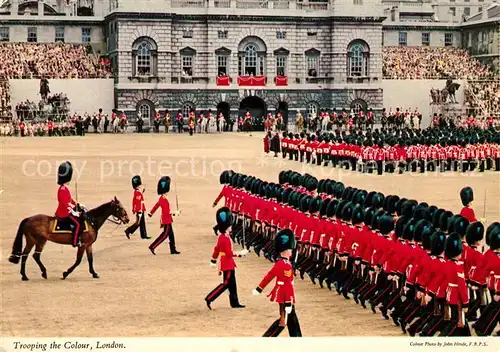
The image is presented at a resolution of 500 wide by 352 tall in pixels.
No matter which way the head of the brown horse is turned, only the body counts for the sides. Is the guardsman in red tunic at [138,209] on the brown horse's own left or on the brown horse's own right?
on the brown horse's own left

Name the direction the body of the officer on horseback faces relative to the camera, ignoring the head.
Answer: to the viewer's right

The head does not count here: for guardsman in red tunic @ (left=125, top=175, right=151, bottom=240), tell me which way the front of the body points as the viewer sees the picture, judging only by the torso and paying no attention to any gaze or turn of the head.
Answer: to the viewer's right

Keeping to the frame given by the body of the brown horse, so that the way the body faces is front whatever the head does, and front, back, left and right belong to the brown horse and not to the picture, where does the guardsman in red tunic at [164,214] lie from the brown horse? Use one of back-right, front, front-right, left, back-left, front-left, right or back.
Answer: front-left

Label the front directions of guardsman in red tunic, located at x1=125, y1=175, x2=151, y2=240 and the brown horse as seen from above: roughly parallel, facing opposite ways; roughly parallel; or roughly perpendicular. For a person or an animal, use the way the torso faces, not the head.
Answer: roughly parallel

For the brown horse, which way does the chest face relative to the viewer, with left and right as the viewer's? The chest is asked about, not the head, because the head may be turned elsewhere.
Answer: facing to the right of the viewer

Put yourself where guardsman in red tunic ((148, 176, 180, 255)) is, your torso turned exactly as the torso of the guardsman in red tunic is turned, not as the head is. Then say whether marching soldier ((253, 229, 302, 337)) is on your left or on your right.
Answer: on your right

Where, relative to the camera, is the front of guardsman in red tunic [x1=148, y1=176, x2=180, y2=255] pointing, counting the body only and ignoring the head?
to the viewer's right
